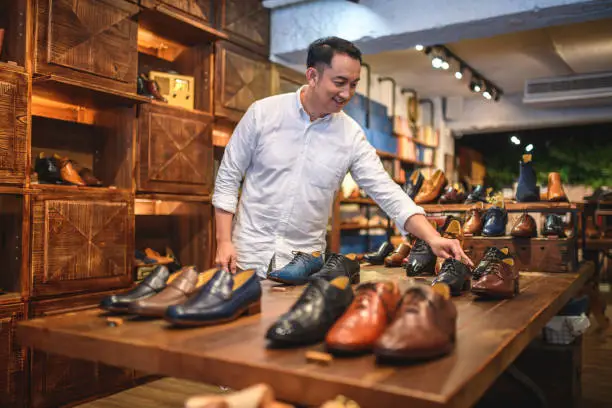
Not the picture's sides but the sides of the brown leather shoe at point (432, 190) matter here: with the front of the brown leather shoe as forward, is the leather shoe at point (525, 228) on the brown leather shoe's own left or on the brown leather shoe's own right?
on the brown leather shoe's own left

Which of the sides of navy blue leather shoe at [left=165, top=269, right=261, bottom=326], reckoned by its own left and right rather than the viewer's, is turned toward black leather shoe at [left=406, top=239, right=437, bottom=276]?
back

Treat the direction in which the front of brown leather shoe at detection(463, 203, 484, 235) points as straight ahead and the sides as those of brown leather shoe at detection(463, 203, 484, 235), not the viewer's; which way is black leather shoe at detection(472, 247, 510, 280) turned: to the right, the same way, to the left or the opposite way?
the same way

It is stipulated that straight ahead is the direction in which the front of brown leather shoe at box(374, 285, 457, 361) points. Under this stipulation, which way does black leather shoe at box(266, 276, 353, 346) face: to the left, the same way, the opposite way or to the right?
the same way

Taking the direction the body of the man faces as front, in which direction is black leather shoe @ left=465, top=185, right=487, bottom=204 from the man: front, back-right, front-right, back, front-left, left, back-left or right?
left

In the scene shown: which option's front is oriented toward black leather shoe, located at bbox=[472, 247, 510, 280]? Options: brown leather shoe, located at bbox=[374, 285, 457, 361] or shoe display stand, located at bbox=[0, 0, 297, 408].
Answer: the shoe display stand

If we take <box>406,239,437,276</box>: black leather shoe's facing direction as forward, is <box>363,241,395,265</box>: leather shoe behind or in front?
behind

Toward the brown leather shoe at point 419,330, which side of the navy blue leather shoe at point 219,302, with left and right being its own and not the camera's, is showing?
left

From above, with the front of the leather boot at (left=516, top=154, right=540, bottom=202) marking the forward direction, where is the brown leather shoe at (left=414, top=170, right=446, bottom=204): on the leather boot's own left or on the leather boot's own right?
on the leather boot's own right

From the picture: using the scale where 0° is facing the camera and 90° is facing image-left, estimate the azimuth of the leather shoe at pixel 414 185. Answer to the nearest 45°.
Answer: approximately 45°

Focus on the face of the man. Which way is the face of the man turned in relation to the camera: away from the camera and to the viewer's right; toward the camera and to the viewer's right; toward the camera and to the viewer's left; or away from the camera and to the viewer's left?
toward the camera and to the viewer's right

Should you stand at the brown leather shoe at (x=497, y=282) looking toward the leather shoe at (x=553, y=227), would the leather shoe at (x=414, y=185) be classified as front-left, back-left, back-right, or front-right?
front-left

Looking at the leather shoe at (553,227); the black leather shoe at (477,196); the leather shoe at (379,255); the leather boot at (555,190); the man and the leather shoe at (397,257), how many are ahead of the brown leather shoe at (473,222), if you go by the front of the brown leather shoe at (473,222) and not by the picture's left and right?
3

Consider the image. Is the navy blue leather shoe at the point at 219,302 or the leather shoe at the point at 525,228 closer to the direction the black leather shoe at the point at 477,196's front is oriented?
the navy blue leather shoe
